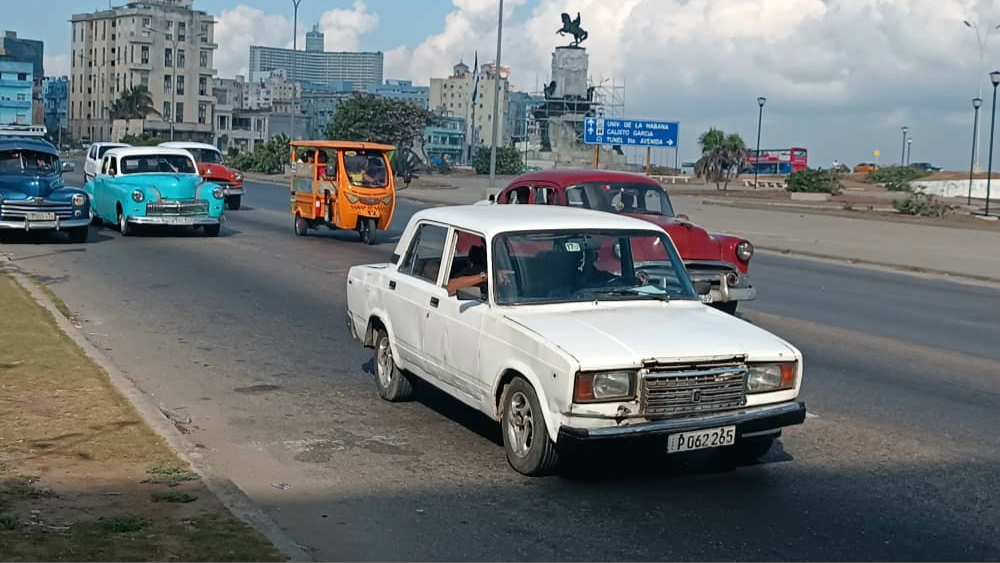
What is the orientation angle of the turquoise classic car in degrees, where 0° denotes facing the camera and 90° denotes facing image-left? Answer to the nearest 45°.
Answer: approximately 315°

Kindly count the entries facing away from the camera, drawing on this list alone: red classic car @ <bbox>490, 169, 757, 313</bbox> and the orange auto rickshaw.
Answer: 0

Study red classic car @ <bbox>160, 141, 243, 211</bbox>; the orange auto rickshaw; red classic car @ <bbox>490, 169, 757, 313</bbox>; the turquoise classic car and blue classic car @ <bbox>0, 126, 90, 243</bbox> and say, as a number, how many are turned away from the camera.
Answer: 0

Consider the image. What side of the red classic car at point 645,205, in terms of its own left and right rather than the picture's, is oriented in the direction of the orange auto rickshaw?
back

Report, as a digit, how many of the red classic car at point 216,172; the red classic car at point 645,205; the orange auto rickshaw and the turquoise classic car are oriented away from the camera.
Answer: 0

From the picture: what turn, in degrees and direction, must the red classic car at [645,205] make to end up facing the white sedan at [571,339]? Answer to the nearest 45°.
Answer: approximately 45° to its right

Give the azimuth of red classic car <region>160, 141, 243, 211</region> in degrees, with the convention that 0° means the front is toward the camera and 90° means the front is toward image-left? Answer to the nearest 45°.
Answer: approximately 315°

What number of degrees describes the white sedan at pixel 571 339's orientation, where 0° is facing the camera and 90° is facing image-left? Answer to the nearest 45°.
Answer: approximately 315°

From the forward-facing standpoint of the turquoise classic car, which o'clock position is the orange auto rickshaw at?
The orange auto rickshaw is roughly at 11 o'clock from the turquoise classic car.

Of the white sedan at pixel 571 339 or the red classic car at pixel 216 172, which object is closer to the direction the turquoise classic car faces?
the white sedan

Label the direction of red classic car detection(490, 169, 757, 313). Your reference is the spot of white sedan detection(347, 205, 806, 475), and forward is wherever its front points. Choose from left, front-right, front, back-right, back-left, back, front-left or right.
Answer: back-left

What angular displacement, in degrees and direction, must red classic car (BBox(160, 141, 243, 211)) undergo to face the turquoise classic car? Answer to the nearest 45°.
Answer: approximately 45° to its right

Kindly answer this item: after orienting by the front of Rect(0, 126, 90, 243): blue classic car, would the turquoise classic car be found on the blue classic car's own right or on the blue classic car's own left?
on the blue classic car's own left
